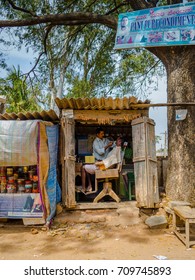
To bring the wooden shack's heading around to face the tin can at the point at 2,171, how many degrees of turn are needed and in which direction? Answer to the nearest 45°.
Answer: approximately 90° to its right

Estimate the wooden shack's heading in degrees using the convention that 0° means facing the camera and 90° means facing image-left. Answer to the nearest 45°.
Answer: approximately 0°

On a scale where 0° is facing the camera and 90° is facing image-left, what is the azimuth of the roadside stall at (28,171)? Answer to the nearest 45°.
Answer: approximately 0°

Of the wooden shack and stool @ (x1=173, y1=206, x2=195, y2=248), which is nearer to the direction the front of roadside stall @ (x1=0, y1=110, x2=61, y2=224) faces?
the stool

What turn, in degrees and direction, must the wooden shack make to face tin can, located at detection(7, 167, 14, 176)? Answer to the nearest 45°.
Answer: approximately 90° to its right
